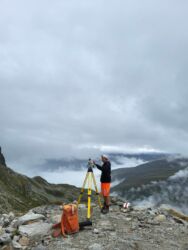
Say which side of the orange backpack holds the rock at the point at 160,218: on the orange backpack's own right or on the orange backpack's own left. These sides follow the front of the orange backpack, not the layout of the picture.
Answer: on the orange backpack's own left

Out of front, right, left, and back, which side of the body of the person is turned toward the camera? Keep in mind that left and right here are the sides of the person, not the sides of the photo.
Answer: left

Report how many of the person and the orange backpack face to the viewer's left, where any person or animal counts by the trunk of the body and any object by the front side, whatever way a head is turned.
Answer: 1

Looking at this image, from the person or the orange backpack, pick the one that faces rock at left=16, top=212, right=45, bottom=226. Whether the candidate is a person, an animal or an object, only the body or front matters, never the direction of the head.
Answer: the person

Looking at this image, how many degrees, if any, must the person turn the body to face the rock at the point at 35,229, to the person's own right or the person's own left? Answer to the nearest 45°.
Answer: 0° — they already face it

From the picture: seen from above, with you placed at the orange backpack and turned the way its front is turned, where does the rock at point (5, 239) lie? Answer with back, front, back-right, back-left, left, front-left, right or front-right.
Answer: back-right

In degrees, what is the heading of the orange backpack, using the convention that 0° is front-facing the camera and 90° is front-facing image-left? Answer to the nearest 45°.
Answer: approximately 315°

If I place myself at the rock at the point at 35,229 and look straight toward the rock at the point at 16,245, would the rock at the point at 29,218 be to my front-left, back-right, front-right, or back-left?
back-right
